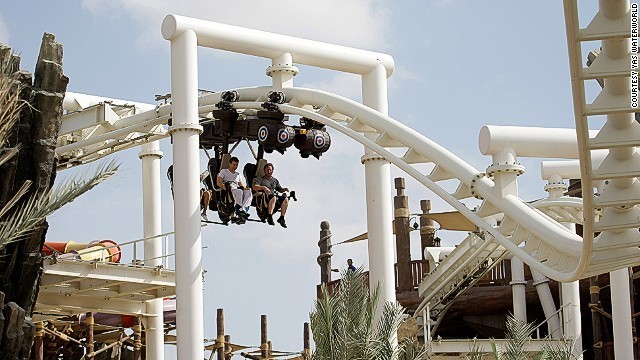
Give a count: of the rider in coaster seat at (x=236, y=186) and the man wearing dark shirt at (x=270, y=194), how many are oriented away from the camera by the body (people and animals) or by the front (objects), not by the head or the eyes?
0

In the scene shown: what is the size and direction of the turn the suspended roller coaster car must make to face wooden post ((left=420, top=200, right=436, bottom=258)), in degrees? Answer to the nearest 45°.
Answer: approximately 135° to its left

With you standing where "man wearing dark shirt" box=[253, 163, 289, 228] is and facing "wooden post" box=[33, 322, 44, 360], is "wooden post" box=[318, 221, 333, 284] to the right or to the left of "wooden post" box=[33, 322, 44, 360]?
right

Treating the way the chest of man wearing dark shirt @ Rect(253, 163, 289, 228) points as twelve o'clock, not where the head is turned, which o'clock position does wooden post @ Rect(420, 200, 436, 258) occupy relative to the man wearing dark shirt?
The wooden post is roughly at 8 o'clock from the man wearing dark shirt.

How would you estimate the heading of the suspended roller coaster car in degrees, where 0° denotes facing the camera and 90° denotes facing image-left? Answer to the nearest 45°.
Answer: approximately 315°

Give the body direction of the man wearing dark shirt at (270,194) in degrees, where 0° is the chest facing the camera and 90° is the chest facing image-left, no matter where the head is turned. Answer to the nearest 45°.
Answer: approximately 315°

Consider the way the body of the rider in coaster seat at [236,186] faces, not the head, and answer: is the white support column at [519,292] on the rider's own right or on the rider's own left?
on the rider's own left
